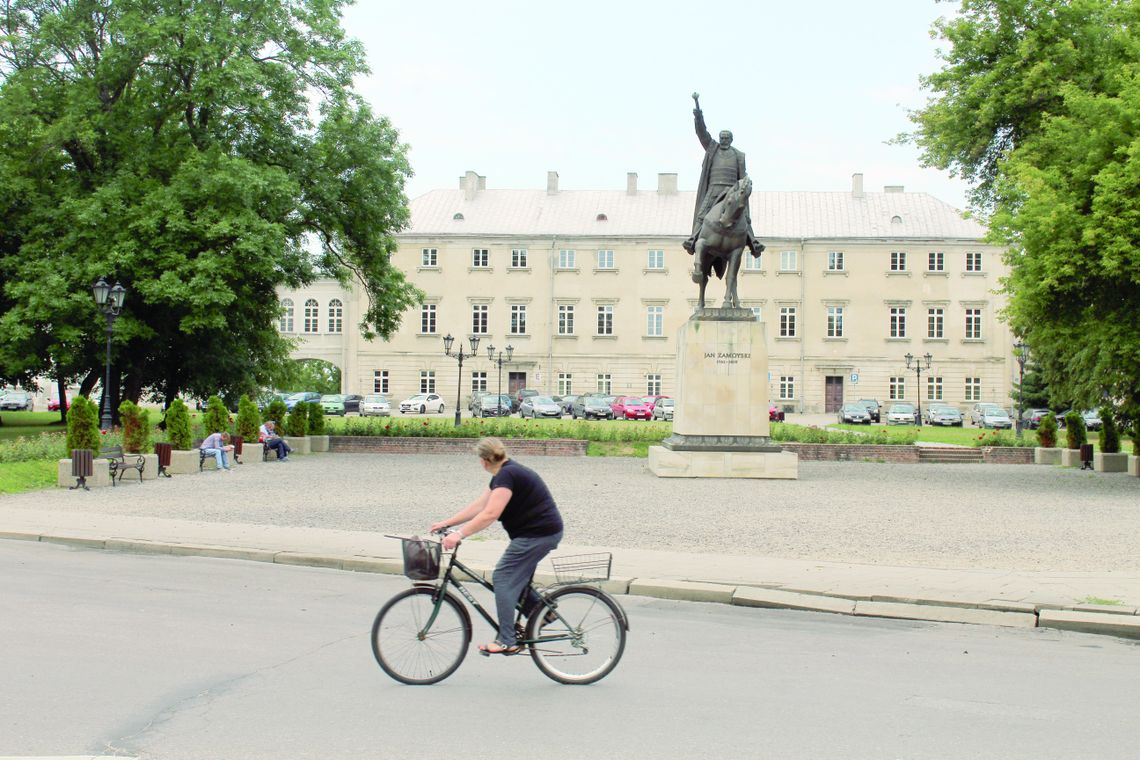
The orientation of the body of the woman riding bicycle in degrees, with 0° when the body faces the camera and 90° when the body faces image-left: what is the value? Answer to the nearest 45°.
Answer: approximately 90°

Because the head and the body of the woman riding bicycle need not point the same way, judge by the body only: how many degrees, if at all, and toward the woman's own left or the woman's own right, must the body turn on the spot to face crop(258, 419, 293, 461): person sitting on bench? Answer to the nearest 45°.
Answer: approximately 90° to the woman's own right

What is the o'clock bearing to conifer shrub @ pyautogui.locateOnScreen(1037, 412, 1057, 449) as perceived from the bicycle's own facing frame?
The conifer shrub is roughly at 4 o'clock from the bicycle.

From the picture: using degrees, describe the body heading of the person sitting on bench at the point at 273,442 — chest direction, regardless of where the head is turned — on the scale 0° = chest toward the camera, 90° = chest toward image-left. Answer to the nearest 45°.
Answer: approximately 315°

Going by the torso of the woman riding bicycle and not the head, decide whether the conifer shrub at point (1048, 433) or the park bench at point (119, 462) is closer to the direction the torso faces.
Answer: the park bench

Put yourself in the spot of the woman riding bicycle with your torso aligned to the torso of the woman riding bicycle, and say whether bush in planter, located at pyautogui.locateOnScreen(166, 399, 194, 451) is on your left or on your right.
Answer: on your right

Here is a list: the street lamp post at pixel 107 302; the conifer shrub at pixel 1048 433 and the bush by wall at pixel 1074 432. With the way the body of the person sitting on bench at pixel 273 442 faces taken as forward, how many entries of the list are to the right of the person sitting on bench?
1

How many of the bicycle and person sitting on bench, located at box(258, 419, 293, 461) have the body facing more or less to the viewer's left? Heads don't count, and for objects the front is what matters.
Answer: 1

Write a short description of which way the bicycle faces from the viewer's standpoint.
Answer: facing to the left of the viewer
